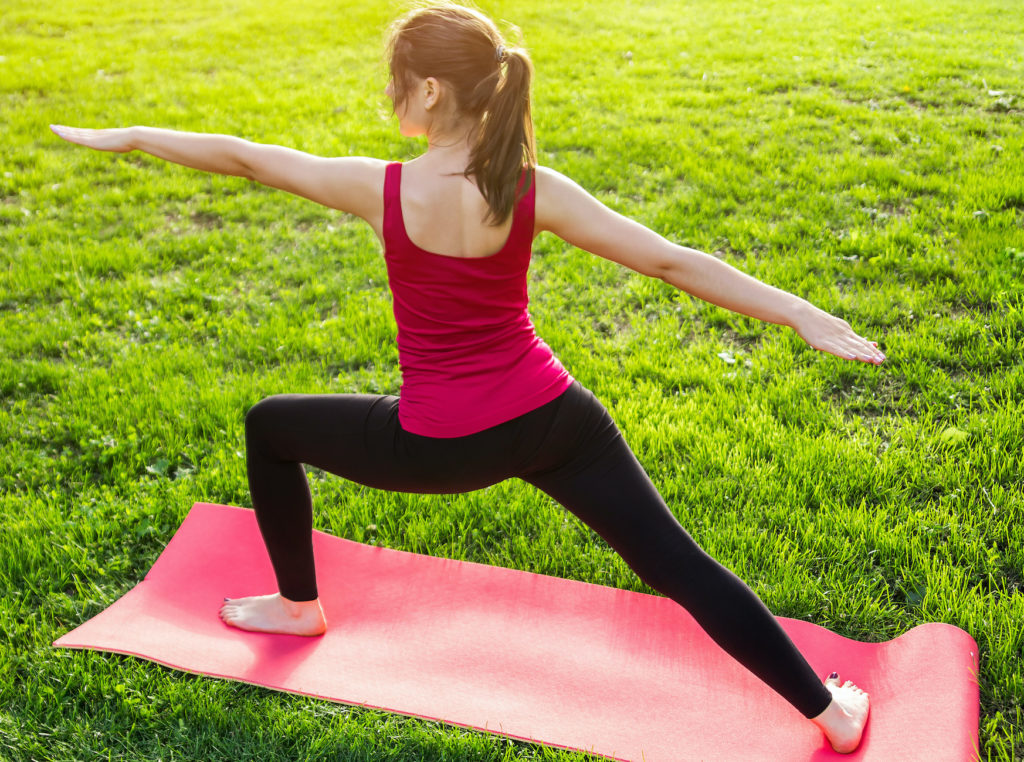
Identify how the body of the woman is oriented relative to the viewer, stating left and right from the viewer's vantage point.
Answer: facing away from the viewer

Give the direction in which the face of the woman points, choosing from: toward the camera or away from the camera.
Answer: away from the camera
